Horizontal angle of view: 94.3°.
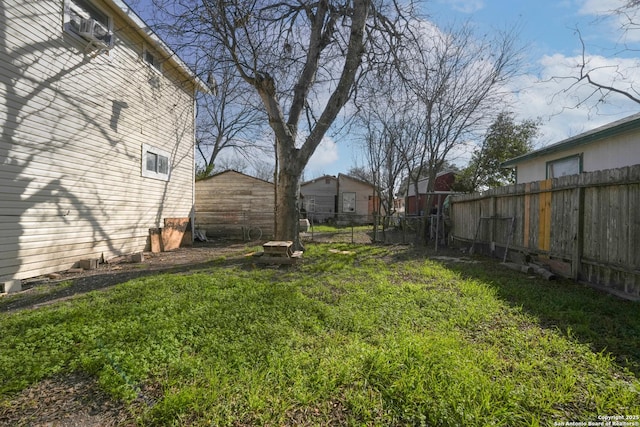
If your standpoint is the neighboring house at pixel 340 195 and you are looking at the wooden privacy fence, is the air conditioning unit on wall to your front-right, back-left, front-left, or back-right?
front-right

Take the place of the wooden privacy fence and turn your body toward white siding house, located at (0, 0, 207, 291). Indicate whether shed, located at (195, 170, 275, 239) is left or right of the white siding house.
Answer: right

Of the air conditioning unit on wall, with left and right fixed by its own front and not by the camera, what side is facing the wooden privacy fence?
front

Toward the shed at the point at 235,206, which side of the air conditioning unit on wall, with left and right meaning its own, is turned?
left

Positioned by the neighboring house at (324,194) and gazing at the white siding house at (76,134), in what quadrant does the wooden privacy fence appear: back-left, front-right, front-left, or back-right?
front-left

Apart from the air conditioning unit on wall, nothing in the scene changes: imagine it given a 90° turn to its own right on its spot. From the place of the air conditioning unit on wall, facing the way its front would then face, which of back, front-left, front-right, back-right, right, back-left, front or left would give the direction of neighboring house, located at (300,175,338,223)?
back

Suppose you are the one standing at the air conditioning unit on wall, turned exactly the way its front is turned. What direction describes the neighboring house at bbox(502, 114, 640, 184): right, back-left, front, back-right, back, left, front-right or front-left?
front

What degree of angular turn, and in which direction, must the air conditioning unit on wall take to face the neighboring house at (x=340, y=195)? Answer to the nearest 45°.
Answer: approximately 90° to its left
